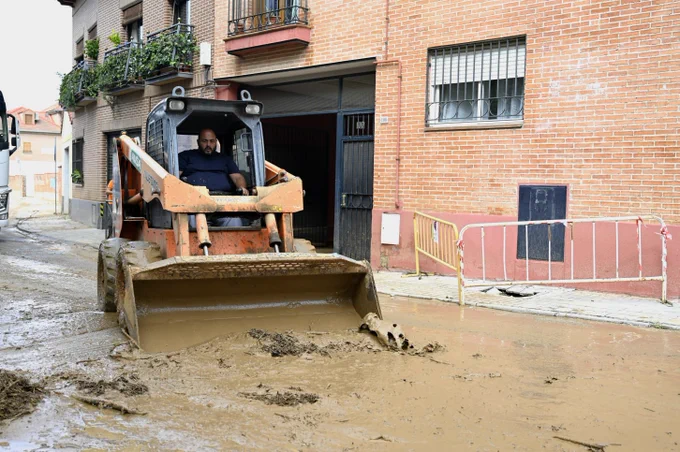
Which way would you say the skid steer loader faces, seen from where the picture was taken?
facing the viewer and to the right of the viewer

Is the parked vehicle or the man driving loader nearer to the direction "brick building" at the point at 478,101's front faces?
the man driving loader

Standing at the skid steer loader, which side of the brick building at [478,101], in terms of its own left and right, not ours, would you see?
front

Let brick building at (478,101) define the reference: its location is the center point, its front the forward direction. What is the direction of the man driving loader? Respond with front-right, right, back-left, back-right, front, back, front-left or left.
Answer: front

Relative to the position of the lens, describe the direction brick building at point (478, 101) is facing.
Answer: facing the viewer and to the left of the viewer

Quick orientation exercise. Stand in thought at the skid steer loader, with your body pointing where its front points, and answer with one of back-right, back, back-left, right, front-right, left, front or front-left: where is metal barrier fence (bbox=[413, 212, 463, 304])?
left

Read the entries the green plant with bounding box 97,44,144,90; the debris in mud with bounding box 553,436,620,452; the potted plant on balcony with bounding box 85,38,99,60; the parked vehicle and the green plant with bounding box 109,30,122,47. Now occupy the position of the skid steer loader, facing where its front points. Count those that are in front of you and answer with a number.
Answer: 1

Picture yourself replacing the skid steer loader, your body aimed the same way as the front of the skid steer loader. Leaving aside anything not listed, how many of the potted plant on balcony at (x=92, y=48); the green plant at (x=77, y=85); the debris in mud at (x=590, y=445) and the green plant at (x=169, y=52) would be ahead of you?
1
